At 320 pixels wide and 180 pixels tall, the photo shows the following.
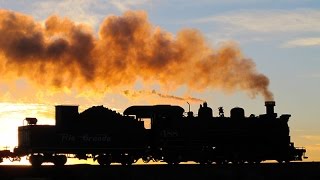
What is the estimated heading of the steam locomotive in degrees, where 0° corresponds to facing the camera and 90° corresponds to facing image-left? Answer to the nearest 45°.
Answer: approximately 270°
